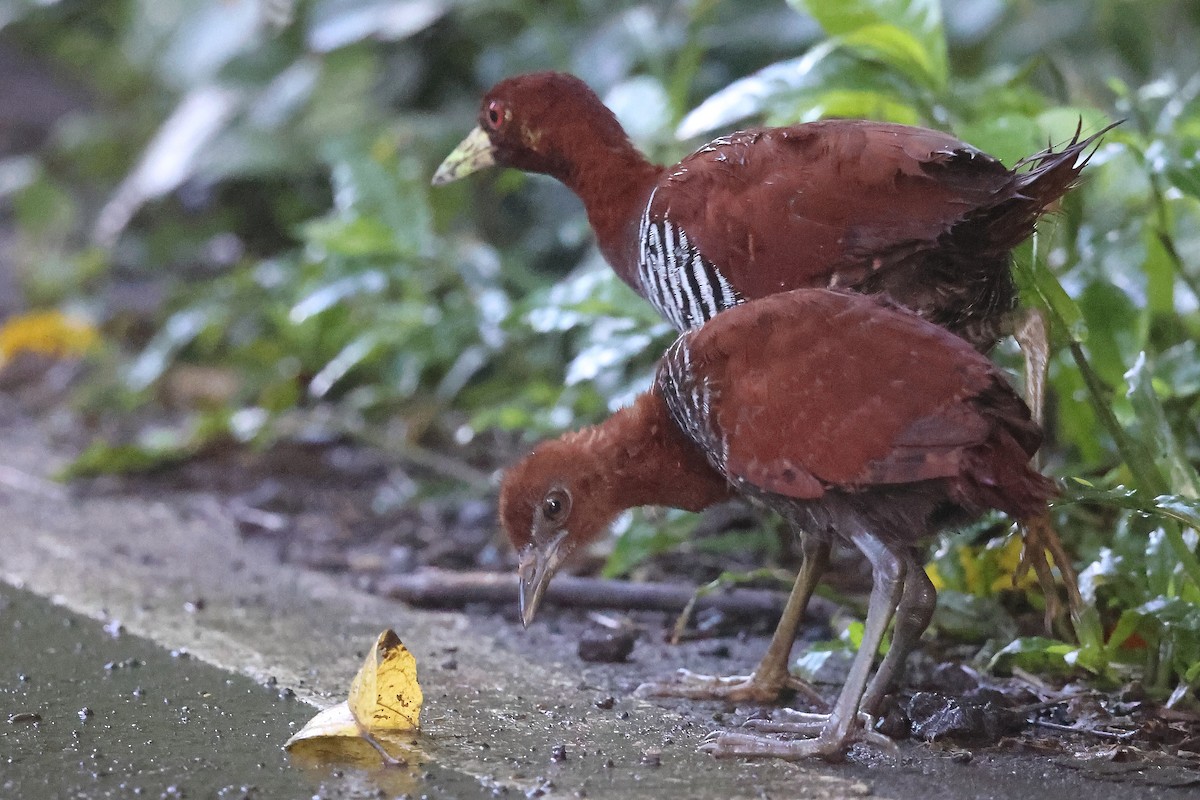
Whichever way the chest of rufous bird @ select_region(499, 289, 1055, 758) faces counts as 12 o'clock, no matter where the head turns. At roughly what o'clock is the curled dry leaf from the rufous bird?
The curled dry leaf is roughly at 12 o'clock from the rufous bird.

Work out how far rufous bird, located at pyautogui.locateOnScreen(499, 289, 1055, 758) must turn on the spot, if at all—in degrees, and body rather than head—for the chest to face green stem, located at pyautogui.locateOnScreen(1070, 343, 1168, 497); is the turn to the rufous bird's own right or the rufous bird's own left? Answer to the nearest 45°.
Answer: approximately 135° to the rufous bird's own right

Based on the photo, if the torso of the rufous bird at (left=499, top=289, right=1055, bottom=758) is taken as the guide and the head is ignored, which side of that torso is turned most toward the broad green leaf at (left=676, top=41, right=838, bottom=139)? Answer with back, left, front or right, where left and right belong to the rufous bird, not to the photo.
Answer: right

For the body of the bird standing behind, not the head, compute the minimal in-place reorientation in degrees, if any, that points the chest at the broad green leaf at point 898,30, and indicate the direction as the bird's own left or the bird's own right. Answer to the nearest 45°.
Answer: approximately 90° to the bird's own right

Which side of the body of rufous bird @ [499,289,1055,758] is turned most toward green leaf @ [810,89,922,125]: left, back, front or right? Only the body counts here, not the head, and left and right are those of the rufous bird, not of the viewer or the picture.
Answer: right

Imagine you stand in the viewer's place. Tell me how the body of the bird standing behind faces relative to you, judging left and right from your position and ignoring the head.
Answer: facing to the left of the viewer

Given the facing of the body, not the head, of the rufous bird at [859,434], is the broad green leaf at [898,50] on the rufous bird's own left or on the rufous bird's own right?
on the rufous bird's own right

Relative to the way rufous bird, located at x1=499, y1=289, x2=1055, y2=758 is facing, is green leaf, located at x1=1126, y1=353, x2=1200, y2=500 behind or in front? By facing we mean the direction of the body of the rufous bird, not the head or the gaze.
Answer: behind

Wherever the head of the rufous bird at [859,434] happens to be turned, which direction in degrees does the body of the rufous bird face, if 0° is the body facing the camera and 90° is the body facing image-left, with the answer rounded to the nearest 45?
approximately 90°

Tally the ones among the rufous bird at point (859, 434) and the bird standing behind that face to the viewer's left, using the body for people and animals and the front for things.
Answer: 2
